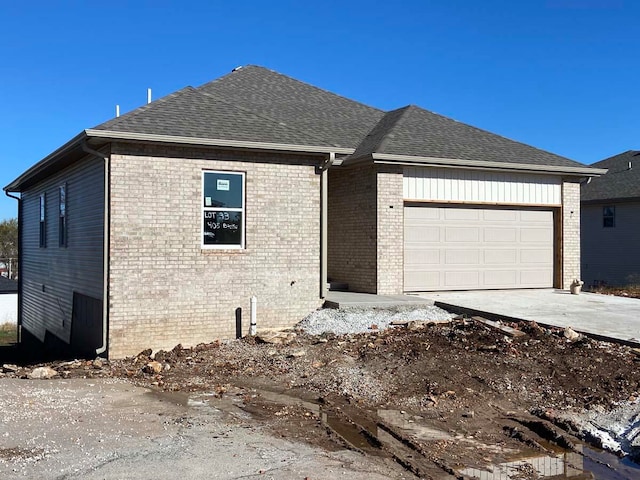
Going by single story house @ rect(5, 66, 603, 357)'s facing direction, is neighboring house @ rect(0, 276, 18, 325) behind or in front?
behind

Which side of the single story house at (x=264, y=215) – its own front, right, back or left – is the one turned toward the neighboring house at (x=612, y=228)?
left

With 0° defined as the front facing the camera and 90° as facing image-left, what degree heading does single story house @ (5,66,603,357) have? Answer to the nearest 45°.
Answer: approximately 315°
